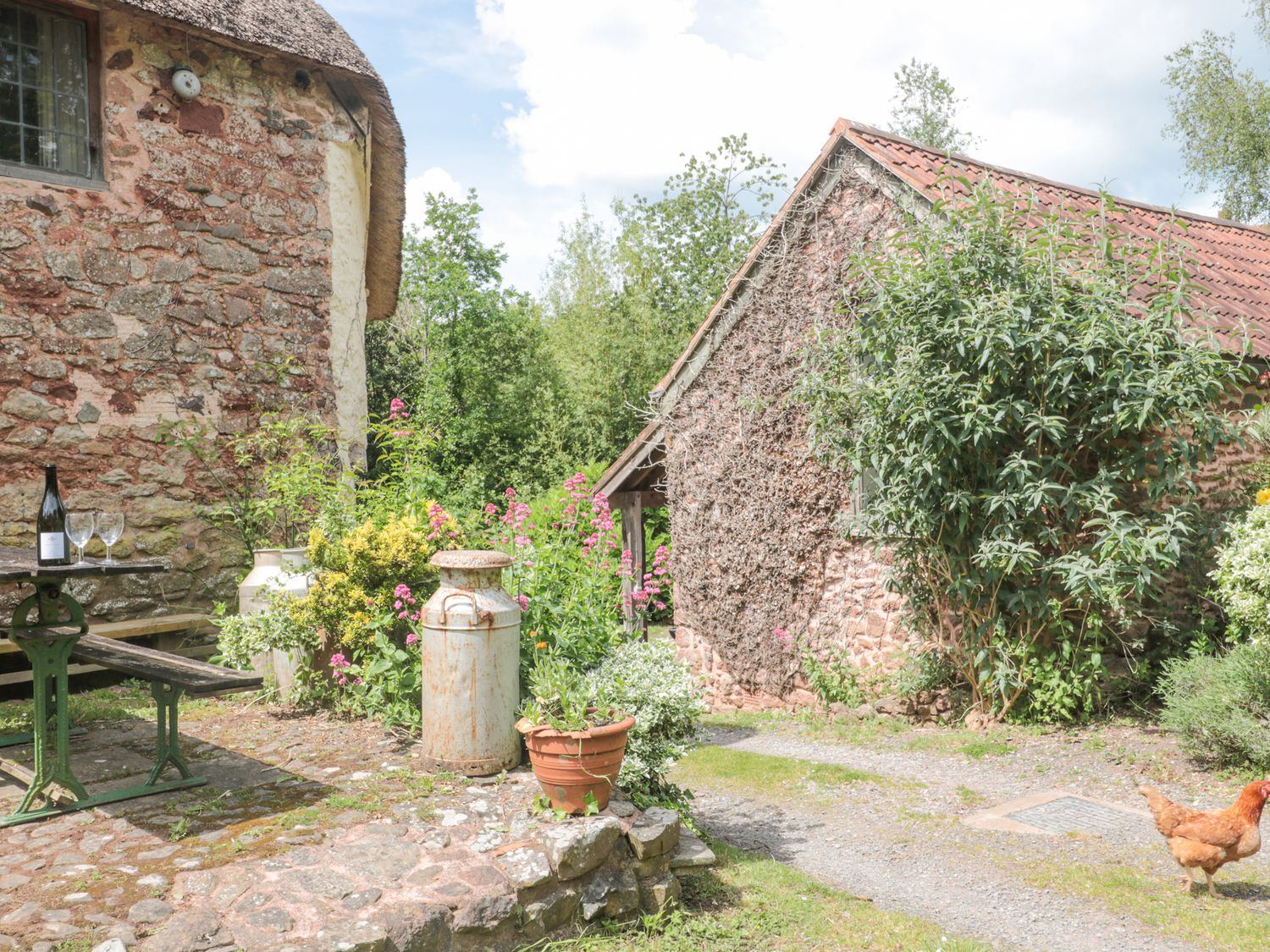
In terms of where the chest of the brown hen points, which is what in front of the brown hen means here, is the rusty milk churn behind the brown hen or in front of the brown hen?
behind

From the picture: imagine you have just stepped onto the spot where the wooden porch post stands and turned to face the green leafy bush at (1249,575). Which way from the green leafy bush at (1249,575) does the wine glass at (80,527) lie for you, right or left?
right

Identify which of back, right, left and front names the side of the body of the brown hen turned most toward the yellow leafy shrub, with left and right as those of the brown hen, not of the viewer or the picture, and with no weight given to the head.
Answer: back

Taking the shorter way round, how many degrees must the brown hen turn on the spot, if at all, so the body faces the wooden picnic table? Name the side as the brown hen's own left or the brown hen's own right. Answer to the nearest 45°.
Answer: approximately 135° to the brown hen's own right

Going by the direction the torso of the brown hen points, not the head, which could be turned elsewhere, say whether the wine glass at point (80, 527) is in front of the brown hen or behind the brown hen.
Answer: behind

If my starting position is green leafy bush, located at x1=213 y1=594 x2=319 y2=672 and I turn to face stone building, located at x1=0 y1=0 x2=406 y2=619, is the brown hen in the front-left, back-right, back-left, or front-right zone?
back-right

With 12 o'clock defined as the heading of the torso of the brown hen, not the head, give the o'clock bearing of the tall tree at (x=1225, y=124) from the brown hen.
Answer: The tall tree is roughly at 9 o'clock from the brown hen.

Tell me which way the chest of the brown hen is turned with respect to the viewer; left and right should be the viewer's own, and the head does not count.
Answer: facing to the right of the viewer

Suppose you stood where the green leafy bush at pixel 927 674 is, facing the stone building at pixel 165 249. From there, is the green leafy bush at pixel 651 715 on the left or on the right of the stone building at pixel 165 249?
left

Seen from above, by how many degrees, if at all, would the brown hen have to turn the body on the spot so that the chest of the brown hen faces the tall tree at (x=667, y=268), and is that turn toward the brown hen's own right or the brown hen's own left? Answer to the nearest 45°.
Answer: approximately 135° to the brown hen's own left

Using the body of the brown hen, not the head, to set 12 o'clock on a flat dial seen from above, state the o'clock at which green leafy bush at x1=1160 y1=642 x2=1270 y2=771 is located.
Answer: The green leafy bush is roughly at 9 o'clock from the brown hen.

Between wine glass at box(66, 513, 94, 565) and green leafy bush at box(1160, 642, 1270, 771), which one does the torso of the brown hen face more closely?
the green leafy bush
